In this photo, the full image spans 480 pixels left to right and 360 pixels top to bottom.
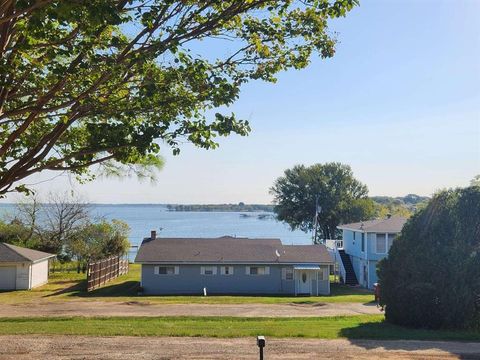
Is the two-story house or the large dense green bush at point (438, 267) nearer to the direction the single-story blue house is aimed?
the large dense green bush

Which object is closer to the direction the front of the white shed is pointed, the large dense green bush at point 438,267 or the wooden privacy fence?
the large dense green bush

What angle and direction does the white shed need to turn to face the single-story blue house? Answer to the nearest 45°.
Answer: approximately 90° to its left

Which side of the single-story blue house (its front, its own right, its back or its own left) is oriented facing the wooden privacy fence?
right

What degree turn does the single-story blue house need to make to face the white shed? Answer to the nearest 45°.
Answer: approximately 90° to its right

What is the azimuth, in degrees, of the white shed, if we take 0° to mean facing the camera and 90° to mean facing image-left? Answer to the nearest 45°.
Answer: approximately 0°

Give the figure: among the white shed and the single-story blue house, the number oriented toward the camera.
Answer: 2

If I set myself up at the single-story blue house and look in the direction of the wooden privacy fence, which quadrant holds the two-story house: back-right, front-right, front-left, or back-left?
back-right

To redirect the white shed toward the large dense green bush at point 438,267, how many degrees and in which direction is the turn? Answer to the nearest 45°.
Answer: approximately 45° to its left

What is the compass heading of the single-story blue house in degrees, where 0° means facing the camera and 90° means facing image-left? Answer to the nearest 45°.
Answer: approximately 0°
